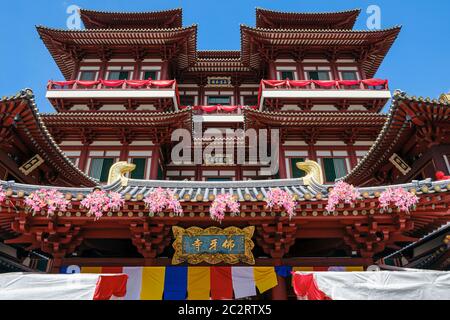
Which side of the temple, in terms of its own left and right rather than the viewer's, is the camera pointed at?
front

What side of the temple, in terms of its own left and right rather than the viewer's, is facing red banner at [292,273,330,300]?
front
